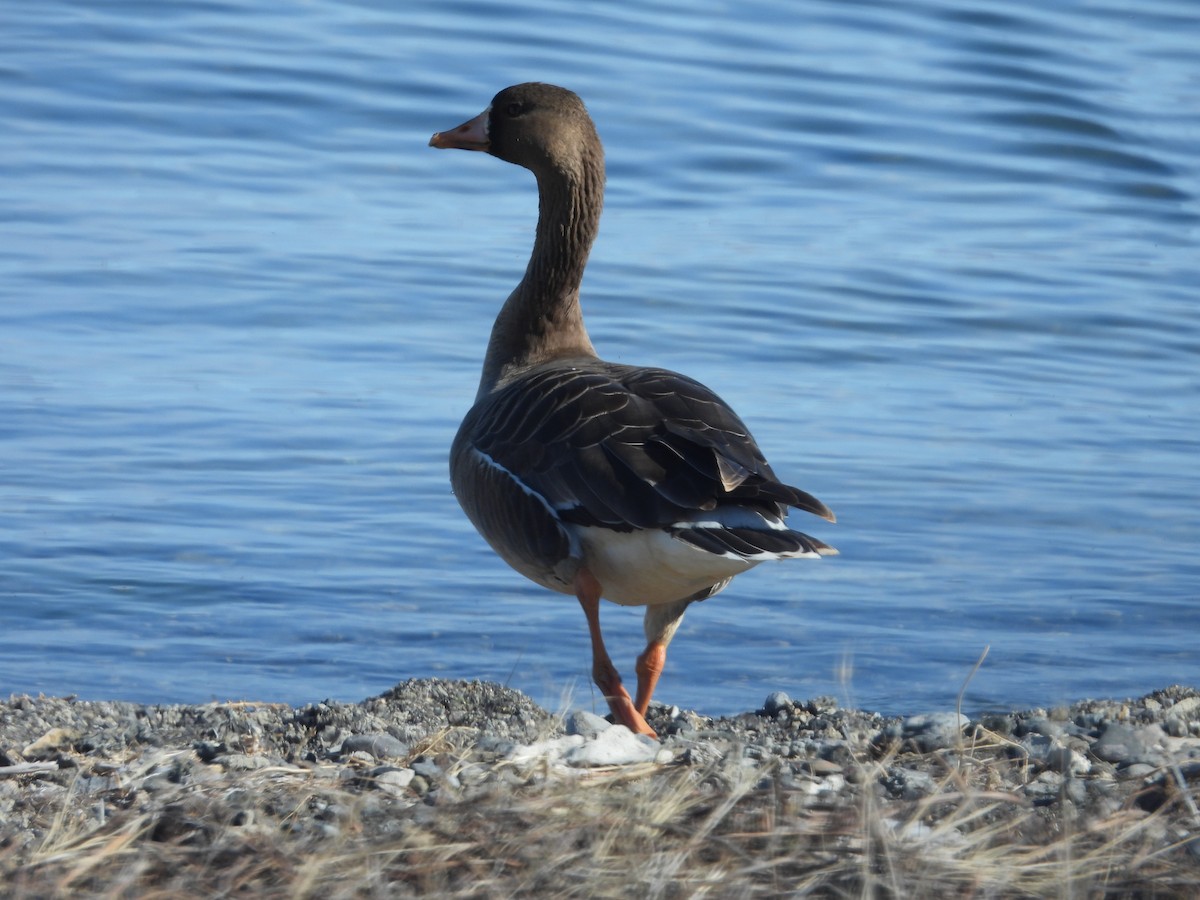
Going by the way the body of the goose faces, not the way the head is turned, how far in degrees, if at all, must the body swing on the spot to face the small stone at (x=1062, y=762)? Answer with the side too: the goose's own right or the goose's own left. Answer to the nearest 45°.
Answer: approximately 180°

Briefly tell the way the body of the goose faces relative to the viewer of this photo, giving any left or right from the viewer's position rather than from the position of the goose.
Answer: facing away from the viewer and to the left of the viewer

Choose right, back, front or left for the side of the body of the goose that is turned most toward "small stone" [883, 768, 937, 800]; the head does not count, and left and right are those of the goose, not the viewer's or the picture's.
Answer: back

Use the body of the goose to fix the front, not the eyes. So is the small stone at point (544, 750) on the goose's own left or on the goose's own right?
on the goose's own left

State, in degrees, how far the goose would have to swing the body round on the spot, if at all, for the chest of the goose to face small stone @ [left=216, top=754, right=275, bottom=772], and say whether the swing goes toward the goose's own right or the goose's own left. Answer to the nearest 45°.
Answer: approximately 90° to the goose's own left

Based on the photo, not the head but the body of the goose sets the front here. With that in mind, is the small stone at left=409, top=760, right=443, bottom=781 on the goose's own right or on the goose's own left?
on the goose's own left

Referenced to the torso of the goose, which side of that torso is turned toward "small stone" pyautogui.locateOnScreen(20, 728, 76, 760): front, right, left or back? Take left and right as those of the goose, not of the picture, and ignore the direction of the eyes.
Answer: left
